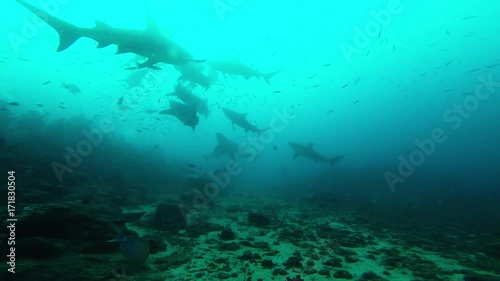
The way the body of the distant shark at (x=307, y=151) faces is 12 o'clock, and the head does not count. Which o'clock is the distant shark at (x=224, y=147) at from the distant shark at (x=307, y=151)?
the distant shark at (x=224, y=147) is roughly at 12 o'clock from the distant shark at (x=307, y=151).

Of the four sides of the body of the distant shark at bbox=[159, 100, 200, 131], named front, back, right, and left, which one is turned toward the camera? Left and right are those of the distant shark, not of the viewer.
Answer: right

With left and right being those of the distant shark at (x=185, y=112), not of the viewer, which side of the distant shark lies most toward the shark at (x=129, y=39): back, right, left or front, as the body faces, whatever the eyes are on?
right

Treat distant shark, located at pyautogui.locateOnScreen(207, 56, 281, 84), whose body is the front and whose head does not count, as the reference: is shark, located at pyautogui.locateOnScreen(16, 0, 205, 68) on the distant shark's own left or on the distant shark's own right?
on the distant shark's own left

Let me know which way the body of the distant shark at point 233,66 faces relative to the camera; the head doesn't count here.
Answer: to the viewer's left

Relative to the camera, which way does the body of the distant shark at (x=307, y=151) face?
to the viewer's left

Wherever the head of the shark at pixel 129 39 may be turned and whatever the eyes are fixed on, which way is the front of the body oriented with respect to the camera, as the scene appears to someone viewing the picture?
to the viewer's right
